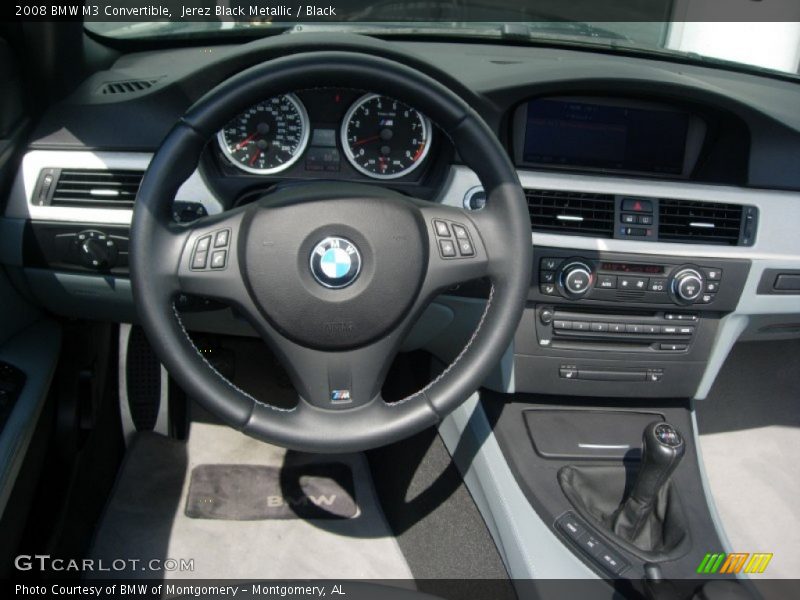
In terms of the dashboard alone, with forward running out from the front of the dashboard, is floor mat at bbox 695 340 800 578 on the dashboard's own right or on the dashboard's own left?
on the dashboard's own left

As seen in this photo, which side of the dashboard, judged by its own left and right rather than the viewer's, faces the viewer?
front
